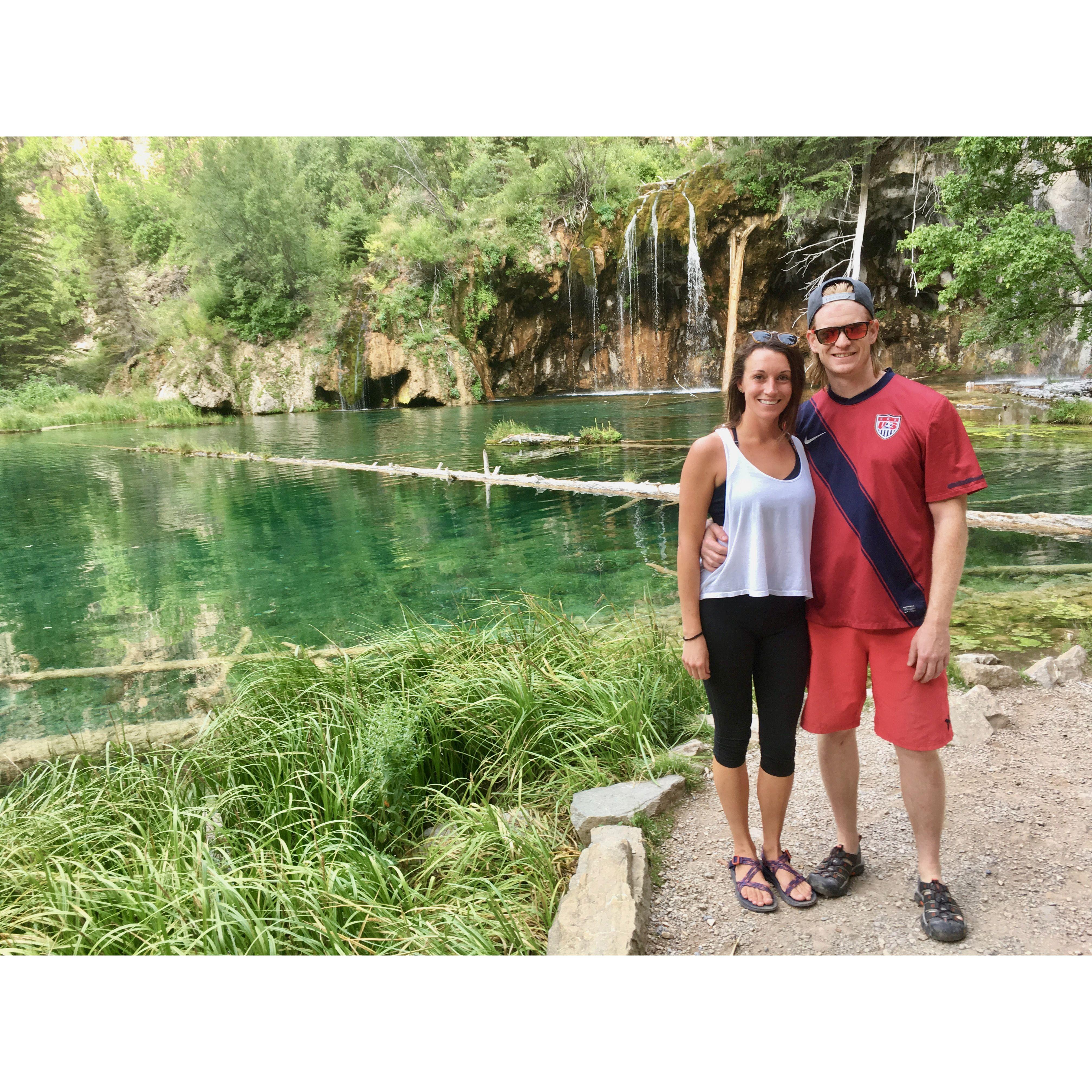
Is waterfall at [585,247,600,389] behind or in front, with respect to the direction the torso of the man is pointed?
behind

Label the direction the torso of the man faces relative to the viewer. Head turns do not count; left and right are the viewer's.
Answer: facing the viewer

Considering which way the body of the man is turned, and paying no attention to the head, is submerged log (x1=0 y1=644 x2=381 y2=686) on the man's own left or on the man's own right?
on the man's own right

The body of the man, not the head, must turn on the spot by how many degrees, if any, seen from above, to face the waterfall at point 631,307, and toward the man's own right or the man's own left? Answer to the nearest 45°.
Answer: approximately 180°

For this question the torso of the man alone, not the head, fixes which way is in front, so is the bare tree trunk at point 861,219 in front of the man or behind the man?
behind

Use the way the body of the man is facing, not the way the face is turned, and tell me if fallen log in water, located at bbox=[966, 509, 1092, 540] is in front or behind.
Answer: behind
